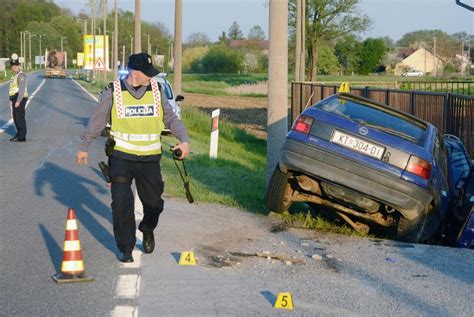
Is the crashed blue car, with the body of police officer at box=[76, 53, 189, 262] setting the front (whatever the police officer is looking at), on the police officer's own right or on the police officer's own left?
on the police officer's own left

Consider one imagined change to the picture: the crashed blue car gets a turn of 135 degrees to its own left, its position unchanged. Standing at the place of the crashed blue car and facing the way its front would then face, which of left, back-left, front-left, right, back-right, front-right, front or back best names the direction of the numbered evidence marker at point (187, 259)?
front

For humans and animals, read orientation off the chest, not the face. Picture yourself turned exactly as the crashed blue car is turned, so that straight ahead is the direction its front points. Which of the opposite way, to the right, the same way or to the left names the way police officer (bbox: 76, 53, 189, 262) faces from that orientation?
the opposite way

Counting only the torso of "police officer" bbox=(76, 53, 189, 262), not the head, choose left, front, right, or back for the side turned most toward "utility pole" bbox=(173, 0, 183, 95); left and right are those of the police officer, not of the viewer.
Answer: back

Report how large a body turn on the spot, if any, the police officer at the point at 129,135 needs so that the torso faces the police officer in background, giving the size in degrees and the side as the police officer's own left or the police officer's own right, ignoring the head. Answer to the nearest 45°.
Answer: approximately 180°

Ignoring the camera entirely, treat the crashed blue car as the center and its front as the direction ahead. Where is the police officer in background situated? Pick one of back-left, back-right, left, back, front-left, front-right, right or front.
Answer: front-left

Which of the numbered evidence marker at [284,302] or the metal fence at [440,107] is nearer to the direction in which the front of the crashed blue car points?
the metal fence

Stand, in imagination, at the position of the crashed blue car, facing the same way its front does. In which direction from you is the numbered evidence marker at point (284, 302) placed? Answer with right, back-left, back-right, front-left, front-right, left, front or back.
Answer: back

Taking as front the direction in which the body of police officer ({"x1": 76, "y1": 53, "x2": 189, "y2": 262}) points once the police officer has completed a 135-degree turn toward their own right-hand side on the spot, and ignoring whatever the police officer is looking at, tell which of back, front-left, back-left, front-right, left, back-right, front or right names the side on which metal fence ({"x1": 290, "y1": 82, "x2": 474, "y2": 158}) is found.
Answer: right

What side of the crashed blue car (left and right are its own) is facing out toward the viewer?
back

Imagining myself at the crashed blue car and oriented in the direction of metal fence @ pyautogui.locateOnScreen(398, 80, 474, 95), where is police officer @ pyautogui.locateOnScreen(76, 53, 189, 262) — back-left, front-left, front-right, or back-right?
back-left

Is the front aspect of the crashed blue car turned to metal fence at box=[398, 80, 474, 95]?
yes

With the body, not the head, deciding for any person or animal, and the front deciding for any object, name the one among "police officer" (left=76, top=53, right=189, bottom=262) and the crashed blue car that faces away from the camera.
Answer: the crashed blue car
